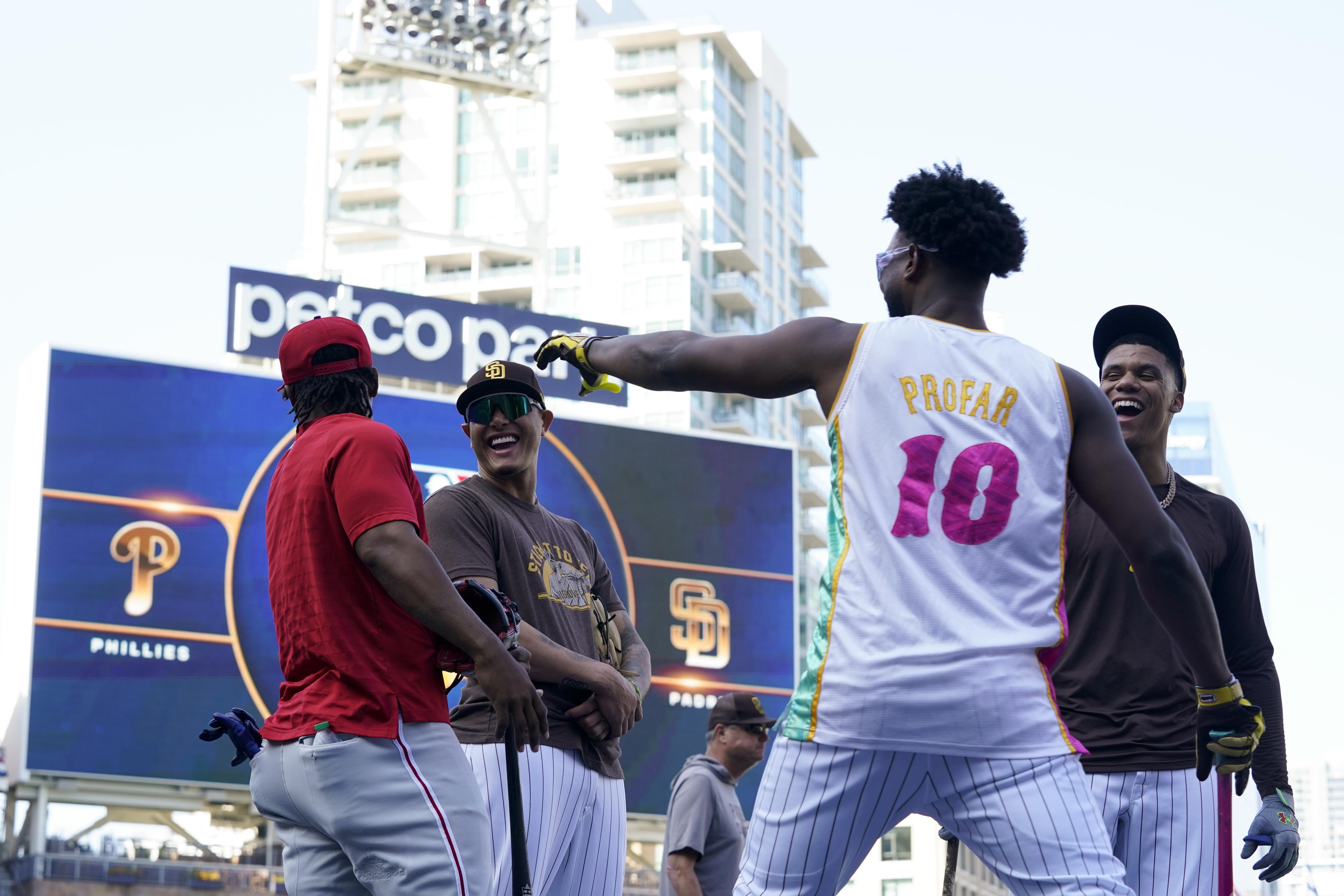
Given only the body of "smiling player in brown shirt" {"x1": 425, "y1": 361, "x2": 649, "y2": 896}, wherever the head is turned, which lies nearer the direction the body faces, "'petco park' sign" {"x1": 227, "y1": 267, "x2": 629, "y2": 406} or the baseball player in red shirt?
the baseball player in red shirt

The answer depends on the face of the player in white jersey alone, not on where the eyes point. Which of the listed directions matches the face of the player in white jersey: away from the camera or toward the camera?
away from the camera

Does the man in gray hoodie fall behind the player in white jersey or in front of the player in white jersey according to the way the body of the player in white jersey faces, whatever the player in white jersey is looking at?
in front

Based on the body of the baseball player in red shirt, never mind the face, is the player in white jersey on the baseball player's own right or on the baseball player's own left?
on the baseball player's own right

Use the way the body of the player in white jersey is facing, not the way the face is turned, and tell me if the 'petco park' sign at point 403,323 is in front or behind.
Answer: in front

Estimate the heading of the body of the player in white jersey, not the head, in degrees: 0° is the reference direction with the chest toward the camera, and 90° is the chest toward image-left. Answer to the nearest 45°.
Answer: approximately 180°

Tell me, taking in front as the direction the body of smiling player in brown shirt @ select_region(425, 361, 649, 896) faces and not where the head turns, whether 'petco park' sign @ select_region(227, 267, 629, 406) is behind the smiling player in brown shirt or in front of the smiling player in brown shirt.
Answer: behind

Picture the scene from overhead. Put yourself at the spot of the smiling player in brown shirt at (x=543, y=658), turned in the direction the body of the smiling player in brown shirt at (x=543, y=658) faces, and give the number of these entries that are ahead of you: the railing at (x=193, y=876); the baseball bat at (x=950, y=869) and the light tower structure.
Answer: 1

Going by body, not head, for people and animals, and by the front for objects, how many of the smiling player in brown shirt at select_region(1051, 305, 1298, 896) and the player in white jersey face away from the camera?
1

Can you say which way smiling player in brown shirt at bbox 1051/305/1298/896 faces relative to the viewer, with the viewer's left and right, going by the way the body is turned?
facing the viewer and to the left of the viewer

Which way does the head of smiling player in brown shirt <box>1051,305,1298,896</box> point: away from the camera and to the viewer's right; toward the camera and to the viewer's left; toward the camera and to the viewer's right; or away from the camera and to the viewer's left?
toward the camera and to the viewer's left

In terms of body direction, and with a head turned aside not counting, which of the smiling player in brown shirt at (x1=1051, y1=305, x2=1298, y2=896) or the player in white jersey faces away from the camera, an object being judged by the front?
the player in white jersey

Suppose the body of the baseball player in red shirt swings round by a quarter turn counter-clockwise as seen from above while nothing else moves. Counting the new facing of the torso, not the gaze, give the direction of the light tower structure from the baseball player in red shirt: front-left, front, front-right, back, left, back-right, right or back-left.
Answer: front-right

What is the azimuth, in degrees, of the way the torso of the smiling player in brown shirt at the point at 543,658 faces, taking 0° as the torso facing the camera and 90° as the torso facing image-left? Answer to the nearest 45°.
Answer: approximately 315°

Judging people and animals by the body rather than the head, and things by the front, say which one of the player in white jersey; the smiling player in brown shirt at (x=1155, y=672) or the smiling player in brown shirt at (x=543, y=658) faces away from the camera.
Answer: the player in white jersey
